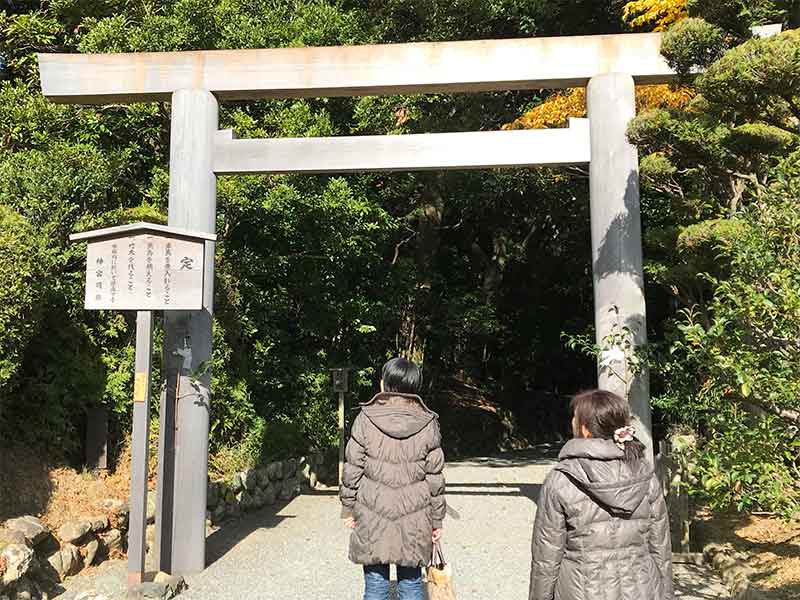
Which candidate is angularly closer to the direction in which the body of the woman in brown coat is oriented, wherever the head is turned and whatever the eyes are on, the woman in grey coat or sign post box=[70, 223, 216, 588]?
the sign post

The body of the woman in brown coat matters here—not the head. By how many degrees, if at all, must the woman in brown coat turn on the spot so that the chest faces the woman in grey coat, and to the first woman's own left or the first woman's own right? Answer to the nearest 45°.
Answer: approximately 135° to the first woman's own right

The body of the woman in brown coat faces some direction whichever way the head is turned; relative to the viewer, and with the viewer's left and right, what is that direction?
facing away from the viewer

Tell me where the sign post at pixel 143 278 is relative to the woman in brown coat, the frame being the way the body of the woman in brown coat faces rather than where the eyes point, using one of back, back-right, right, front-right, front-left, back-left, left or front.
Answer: front-left
